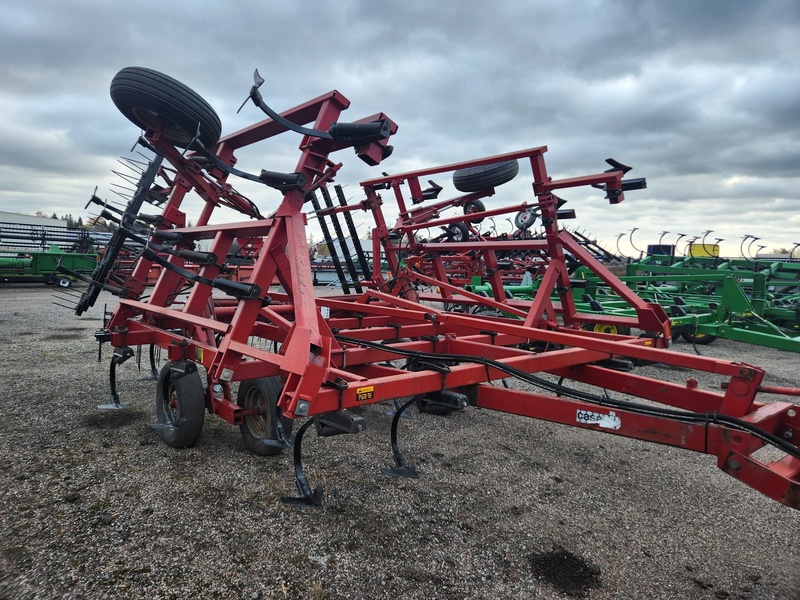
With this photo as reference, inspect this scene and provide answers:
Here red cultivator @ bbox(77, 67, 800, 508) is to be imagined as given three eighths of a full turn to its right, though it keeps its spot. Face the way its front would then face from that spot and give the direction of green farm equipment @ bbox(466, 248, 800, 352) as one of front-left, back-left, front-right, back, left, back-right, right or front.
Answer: back-right

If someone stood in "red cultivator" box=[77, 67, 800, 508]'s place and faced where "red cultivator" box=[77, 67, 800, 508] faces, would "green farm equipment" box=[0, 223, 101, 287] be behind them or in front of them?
behind
